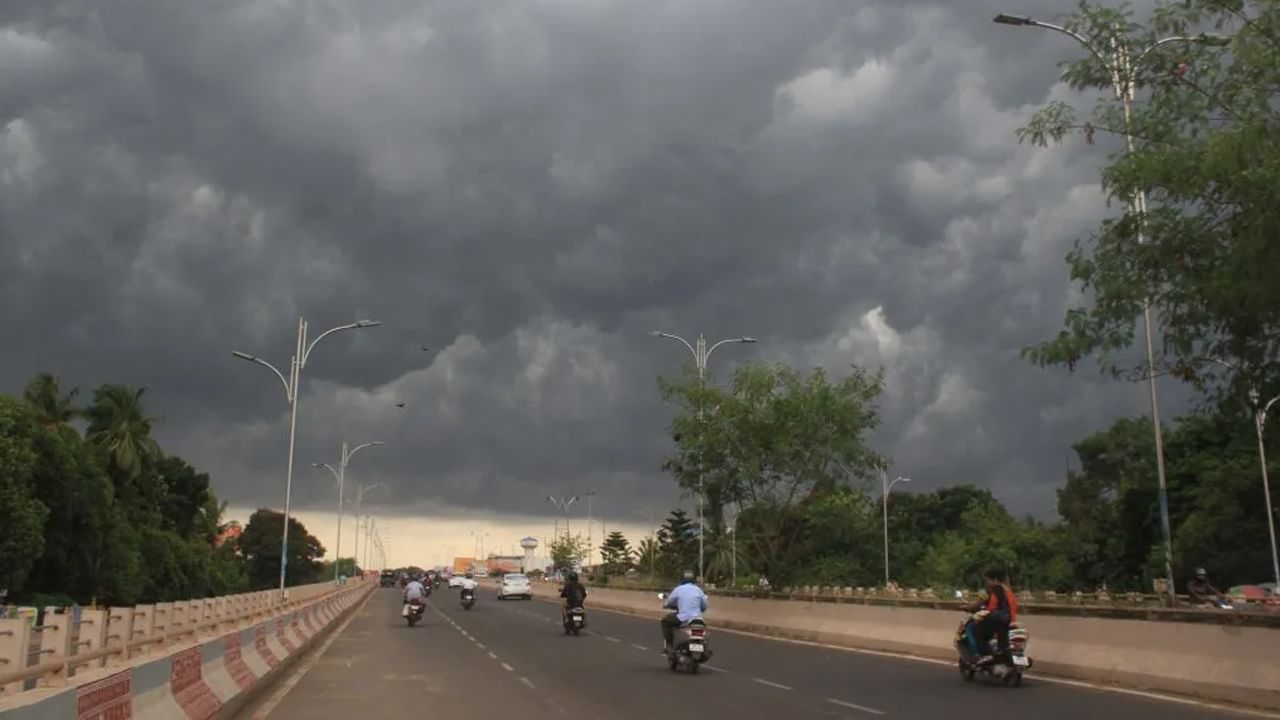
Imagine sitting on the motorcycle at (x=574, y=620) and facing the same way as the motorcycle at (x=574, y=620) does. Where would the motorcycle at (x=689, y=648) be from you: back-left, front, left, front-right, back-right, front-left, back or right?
back

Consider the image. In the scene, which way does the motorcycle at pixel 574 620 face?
away from the camera

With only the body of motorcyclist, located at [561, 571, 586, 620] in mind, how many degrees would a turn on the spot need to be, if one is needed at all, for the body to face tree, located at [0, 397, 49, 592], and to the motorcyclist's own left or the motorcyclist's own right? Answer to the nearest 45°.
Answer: approximately 45° to the motorcyclist's own left

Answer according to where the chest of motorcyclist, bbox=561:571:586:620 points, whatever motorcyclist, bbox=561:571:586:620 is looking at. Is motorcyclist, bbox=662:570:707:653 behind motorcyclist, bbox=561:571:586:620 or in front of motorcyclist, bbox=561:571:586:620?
behind

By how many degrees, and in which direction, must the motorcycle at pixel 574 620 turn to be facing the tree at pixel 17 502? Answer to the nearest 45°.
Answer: approximately 45° to its left

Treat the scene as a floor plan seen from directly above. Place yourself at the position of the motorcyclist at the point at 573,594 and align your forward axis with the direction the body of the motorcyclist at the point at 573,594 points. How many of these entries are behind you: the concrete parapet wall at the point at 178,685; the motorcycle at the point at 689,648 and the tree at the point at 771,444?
2

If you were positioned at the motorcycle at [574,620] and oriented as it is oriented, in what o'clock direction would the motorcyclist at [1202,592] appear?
The motorcyclist is roughly at 3 o'clock from the motorcycle.

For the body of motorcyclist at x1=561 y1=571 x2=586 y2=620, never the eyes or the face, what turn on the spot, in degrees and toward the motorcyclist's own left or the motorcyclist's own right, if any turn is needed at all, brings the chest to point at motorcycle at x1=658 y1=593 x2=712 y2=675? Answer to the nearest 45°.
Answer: approximately 180°

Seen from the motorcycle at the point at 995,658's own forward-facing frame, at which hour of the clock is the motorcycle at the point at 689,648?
the motorcycle at the point at 689,648 is roughly at 11 o'clock from the motorcycle at the point at 995,658.

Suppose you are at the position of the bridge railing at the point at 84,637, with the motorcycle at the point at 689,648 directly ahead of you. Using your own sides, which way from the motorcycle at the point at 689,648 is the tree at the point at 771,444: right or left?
left

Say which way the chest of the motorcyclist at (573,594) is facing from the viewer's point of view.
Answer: away from the camera
